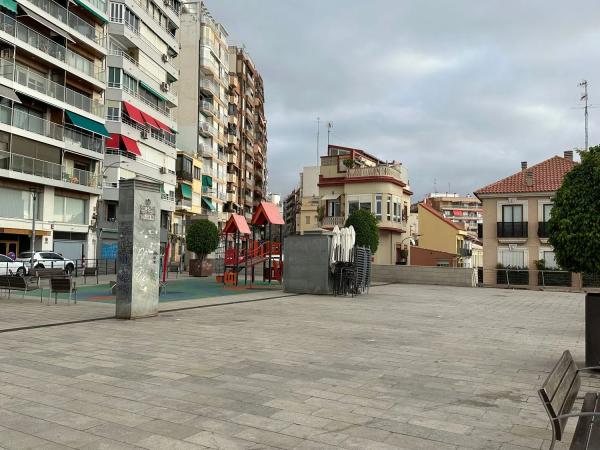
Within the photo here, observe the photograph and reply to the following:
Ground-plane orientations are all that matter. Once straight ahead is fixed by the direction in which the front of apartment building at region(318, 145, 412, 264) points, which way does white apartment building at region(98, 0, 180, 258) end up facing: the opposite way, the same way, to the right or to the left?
to the left

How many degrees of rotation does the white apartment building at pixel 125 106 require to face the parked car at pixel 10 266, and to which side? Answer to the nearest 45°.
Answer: approximately 45° to its right

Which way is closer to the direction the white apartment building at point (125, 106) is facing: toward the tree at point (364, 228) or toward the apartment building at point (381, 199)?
the tree

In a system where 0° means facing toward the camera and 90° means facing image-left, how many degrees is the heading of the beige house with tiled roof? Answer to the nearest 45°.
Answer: approximately 0°

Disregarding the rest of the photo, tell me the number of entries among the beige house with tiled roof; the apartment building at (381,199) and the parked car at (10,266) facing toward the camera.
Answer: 2

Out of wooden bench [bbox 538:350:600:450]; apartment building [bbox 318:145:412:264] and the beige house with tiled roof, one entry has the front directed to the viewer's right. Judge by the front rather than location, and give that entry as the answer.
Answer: the wooden bench

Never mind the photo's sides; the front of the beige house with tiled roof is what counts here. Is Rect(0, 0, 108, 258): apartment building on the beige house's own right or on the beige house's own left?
on the beige house's own right

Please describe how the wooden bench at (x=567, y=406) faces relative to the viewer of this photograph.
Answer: facing to the right of the viewer

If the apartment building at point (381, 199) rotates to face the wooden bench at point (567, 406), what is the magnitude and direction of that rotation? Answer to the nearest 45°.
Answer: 0° — it already faces it
